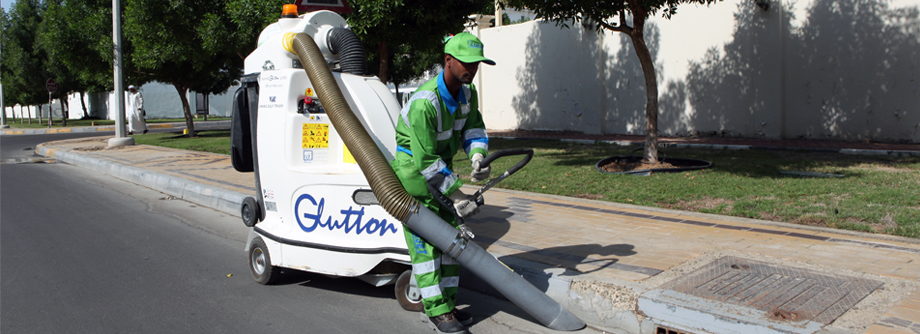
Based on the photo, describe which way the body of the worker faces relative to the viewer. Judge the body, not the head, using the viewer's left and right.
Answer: facing the viewer and to the right of the viewer

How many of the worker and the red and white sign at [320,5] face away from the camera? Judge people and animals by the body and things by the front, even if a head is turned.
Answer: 0

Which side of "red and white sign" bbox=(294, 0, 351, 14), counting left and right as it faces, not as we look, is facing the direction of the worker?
front

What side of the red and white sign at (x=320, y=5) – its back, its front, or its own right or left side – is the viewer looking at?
front

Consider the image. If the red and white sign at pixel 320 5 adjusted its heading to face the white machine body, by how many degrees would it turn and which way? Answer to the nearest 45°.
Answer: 0° — it already faces it
